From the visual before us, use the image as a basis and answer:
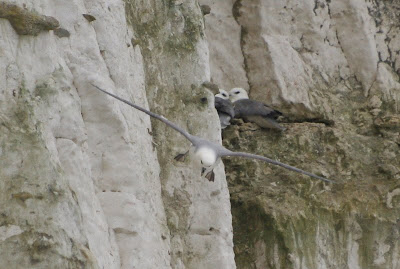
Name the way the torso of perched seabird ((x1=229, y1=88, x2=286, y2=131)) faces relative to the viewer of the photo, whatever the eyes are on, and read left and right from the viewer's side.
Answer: facing to the left of the viewer
